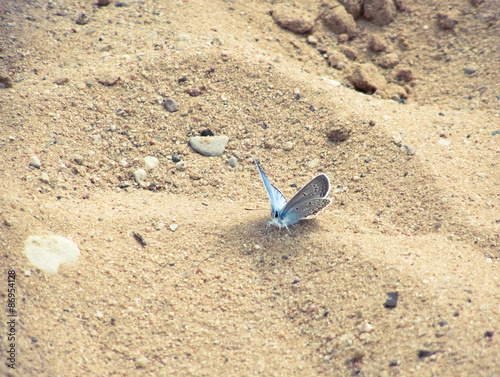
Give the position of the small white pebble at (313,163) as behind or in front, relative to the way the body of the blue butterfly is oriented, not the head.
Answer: behind

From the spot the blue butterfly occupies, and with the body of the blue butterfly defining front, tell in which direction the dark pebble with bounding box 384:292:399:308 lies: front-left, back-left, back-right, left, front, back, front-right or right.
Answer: left

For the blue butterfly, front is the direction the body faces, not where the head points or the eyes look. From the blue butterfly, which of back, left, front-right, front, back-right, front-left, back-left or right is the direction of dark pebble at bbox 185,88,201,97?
right

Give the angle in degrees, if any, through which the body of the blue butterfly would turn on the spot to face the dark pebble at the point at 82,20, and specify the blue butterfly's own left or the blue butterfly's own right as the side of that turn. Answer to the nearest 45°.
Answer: approximately 90° to the blue butterfly's own right

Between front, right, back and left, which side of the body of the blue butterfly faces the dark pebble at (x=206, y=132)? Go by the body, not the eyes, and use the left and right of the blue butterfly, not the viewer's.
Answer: right

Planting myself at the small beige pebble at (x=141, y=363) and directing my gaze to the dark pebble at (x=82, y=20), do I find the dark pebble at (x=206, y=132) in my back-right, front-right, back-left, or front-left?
front-right

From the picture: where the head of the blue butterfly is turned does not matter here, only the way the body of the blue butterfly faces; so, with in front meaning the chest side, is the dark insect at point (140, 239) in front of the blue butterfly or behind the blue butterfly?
in front

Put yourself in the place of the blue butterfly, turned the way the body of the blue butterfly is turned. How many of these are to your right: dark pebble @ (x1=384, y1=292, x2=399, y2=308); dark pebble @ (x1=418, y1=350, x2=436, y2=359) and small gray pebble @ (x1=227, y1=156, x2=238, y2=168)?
1

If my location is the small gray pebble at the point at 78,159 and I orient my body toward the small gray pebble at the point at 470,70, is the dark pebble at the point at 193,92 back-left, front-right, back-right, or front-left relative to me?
front-left

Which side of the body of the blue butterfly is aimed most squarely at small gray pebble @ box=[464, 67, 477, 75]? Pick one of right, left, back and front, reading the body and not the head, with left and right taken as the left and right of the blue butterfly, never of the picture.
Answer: back

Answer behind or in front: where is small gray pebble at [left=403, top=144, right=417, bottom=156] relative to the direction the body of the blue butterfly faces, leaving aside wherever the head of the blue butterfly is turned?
behind

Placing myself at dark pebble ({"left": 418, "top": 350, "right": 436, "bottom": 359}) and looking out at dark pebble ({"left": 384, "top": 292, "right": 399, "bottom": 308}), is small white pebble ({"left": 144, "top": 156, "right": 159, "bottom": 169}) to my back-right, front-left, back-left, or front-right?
front-left

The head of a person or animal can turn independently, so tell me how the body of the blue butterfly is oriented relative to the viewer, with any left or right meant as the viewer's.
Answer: facing the viewer and to the left of the viewer
